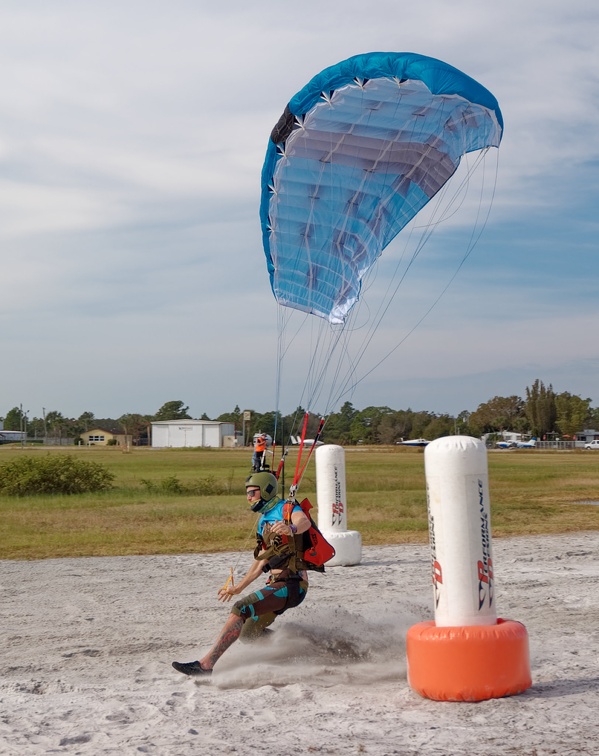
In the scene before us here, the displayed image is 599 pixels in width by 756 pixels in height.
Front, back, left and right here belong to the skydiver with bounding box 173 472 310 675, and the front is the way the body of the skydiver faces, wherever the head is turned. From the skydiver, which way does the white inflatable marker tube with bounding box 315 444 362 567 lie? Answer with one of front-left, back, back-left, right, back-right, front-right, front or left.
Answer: right

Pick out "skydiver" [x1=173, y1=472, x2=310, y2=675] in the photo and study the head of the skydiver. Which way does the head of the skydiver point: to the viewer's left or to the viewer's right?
to the viewer's left

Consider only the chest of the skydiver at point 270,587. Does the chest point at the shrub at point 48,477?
no

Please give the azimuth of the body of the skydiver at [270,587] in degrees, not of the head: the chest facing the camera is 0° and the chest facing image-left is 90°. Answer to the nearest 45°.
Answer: approximately 90°

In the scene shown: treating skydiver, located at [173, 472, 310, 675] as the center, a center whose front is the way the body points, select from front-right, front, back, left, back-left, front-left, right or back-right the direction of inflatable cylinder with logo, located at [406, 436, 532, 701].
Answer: back-left
